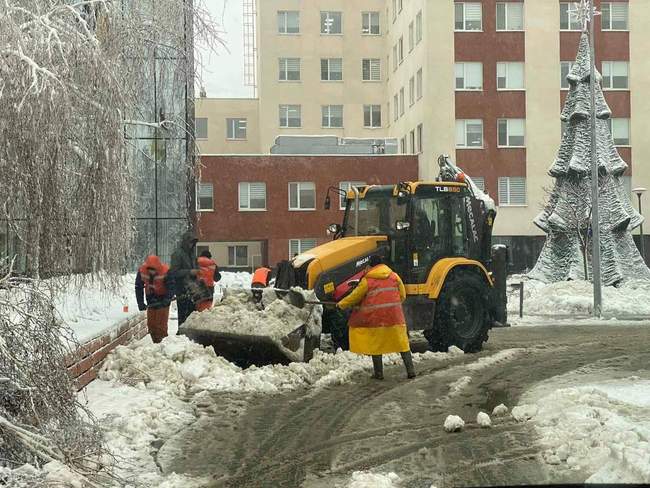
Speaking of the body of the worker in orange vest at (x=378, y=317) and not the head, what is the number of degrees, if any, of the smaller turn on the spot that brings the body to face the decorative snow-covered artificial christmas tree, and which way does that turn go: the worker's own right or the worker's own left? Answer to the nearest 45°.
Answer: approximately 45° to the worker's own right

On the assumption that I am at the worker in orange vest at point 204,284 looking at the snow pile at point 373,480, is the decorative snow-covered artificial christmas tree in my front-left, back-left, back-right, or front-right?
back-left

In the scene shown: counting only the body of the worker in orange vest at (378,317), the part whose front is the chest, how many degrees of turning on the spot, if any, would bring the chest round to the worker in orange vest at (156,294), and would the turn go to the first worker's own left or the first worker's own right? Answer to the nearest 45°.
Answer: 0° — they already face them

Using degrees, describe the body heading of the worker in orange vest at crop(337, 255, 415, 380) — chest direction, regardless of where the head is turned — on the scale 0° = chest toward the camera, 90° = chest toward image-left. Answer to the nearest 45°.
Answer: approximately 135°

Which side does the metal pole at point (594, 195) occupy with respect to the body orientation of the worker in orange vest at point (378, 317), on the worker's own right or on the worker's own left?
on the worker's own right

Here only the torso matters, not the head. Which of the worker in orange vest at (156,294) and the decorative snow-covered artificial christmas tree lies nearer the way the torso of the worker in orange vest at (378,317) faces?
the worker in orange vest

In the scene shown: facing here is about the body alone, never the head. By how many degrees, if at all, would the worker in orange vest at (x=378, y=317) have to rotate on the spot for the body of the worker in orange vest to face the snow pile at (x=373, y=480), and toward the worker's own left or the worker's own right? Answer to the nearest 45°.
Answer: approximately 135° to the worker's own left

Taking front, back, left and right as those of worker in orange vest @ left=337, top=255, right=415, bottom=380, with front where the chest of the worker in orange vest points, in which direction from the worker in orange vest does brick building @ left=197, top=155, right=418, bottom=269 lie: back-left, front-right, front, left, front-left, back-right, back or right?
front-right

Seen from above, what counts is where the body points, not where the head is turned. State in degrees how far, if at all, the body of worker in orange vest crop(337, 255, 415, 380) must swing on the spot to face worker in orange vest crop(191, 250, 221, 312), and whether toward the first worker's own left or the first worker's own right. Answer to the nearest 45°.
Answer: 0° — they already face them

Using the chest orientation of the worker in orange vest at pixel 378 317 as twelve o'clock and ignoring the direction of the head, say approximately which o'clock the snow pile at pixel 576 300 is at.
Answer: The snow pile is roughly at 2 o'clock from the worker in orange vest.
